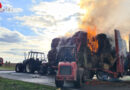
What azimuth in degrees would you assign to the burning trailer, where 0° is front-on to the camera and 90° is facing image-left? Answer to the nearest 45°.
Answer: approximately 45°
